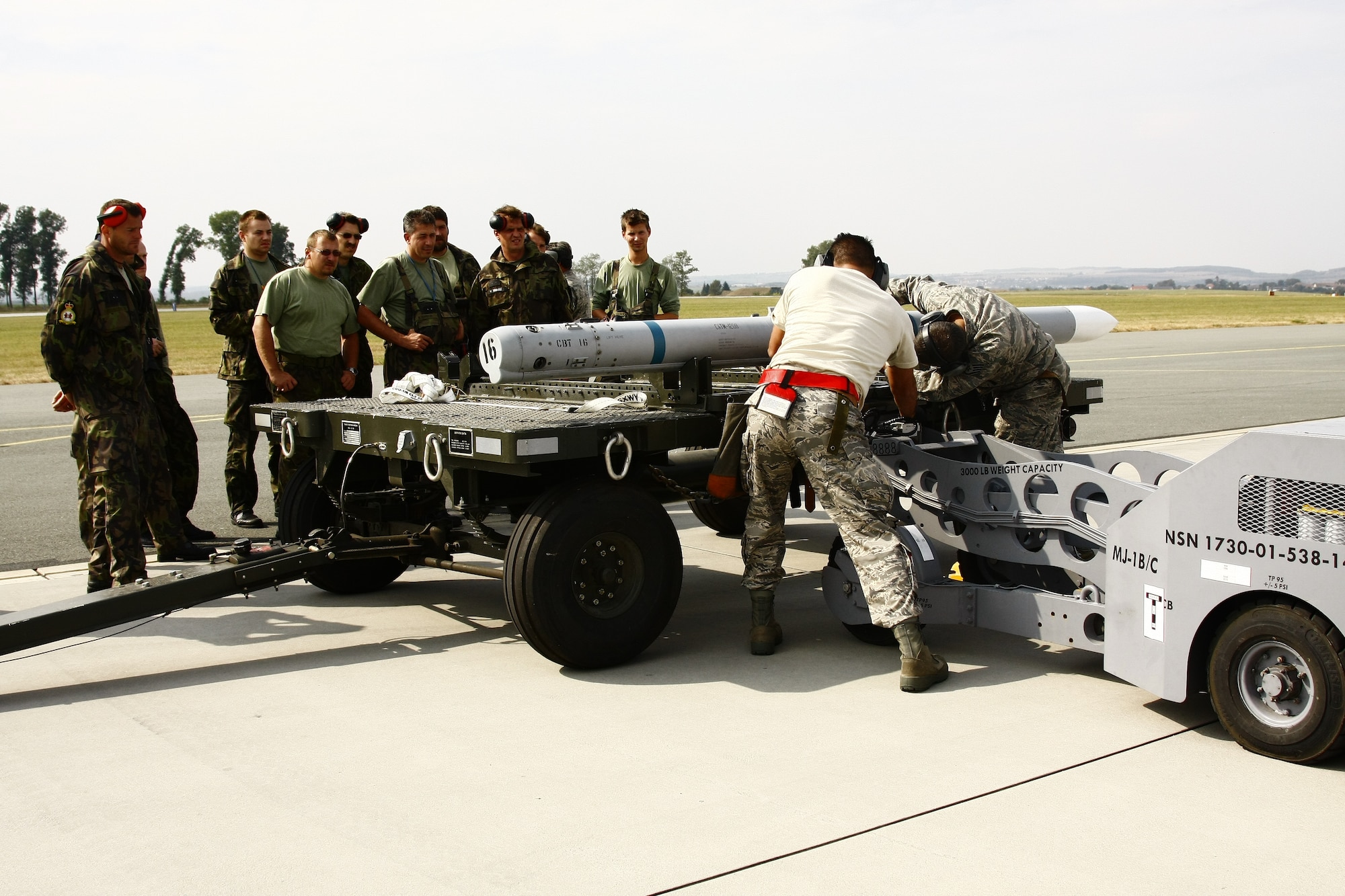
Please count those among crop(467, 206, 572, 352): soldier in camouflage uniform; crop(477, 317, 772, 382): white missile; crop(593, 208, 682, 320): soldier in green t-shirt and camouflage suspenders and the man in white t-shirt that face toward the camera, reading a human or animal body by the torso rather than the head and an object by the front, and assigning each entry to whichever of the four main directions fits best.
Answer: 2

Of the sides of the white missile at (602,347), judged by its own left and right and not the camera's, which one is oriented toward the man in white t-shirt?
right

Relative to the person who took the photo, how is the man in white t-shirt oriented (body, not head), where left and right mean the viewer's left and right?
facing away from the viewer

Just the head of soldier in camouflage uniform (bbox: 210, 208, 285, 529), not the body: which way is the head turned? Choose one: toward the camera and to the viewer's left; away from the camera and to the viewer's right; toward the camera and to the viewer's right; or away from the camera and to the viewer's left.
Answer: toward the camera and to the viewer's right

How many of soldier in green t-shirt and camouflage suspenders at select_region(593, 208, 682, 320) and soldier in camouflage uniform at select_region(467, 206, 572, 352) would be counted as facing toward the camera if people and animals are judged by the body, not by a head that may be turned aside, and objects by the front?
2

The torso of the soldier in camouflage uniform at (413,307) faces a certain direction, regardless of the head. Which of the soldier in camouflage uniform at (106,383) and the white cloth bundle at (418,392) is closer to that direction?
the white cloth bundle

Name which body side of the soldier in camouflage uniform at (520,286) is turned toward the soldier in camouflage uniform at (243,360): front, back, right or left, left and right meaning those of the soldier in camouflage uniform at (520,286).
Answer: right

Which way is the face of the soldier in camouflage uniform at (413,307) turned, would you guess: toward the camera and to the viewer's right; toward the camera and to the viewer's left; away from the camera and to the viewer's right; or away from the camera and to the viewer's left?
toward the camera and to the viewer's right

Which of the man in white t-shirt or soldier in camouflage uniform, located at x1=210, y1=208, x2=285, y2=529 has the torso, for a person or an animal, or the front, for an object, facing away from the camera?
the man in white t-shirt
